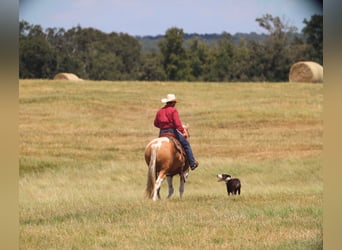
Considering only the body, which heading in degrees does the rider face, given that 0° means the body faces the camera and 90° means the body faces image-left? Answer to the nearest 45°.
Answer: approximately 225°

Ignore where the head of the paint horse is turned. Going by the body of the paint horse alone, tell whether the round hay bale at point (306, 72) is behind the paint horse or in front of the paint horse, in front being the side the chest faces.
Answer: in front

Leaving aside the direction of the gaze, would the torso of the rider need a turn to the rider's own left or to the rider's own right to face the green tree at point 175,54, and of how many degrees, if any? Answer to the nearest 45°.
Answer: approximately 45° to the rider's own left

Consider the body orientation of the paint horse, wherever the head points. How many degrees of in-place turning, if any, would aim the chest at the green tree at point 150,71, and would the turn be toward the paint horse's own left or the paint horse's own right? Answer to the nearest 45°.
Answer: approximately 45° to the paint horse's own left

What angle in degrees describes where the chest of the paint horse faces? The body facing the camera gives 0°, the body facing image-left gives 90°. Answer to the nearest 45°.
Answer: approximately 225°

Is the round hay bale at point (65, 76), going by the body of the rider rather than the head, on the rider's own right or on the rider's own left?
on the rider's own left

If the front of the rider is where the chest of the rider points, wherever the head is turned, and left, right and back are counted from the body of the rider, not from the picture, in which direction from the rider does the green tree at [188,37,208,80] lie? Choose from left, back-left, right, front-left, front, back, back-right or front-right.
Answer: front-left

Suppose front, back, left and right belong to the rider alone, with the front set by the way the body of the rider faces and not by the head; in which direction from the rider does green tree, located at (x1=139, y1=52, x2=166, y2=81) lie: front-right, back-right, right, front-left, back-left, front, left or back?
front-left
